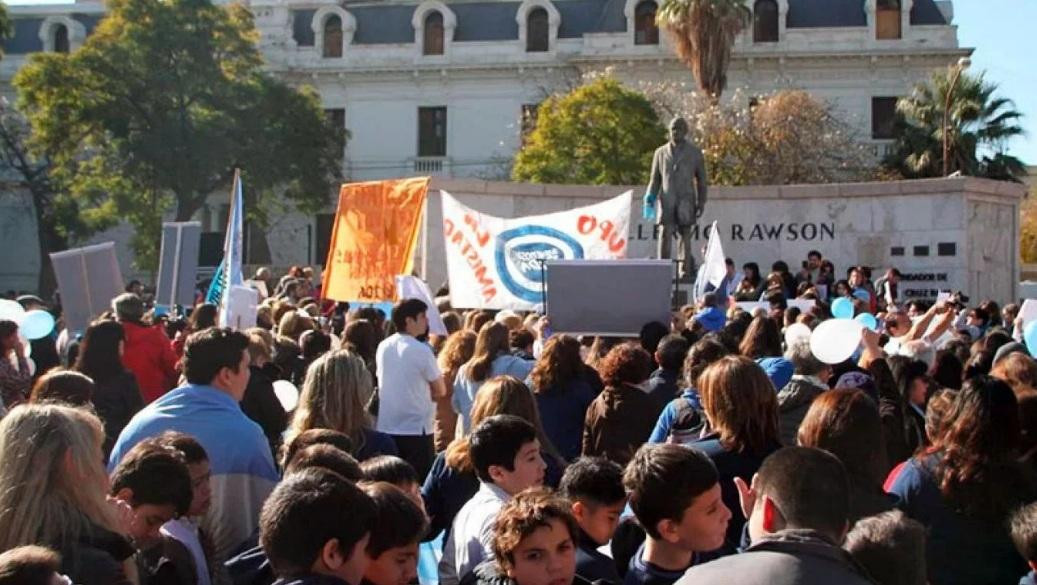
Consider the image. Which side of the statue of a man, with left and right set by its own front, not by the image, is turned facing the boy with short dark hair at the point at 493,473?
front

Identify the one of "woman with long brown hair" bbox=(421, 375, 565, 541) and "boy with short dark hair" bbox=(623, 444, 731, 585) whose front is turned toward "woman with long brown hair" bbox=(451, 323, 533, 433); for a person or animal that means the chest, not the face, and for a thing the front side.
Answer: "woman with long brown hair" bbox=(421, 375, 565, 541)

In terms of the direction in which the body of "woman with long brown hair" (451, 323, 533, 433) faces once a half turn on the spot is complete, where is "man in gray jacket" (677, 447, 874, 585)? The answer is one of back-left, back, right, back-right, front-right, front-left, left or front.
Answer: front

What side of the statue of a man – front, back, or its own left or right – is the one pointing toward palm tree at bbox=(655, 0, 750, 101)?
back

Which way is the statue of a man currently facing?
toward the camera

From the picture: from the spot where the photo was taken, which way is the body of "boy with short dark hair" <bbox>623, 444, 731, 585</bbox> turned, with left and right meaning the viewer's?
facing to the right of the viewer

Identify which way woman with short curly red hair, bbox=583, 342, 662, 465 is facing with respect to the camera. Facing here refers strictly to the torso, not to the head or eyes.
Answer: away from the camera

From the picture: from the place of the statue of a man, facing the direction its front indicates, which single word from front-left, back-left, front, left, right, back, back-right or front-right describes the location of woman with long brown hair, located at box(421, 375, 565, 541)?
front

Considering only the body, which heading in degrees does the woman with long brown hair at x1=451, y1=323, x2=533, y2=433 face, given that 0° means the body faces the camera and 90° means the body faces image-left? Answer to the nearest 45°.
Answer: approximately 180°

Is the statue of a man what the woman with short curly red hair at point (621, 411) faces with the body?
yes

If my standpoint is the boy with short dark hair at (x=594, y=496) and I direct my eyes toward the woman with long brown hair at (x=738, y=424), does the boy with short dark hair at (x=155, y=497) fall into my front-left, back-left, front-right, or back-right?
back-left

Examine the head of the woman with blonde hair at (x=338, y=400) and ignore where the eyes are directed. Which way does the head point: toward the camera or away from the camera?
away from the camera

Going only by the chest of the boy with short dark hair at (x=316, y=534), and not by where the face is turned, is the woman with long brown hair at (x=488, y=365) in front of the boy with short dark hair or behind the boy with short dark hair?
in front

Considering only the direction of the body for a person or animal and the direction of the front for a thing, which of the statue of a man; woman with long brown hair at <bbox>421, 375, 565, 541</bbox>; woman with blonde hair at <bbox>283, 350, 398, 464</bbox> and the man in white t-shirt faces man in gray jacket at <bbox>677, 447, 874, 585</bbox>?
the statue of a man

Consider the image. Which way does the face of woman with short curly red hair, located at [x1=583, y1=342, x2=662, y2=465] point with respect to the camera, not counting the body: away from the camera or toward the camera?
away from the camera

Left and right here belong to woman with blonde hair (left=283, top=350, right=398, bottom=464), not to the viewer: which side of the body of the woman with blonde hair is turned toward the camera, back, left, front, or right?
back

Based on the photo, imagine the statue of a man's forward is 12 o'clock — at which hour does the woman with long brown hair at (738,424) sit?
The woman with long brown hair is roughly at 12 o'clock from the statue of a man.

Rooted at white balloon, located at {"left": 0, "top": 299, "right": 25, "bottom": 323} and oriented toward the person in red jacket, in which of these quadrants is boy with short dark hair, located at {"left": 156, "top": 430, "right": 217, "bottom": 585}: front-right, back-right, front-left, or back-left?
front-right

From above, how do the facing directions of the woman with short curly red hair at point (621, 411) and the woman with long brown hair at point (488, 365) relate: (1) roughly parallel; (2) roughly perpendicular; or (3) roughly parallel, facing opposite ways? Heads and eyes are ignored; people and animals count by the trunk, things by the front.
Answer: roughly parallel
